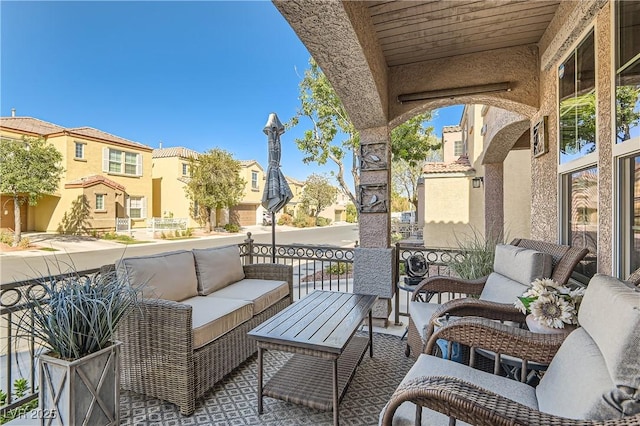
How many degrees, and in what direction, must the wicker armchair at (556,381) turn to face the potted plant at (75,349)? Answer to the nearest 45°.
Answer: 0° — it already faces it

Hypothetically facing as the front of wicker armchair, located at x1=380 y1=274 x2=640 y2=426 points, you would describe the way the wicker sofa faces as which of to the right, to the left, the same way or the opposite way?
the opposite way

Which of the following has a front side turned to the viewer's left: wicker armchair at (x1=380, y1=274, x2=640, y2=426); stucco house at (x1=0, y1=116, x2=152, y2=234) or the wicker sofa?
the wicker armchair

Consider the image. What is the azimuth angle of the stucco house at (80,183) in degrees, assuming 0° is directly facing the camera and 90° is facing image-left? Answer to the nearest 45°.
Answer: approximately 315°

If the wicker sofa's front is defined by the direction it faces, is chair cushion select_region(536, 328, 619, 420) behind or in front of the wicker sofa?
in front

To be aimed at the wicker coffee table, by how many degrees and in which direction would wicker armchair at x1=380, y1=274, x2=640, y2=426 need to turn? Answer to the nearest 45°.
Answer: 0° — it already faces it

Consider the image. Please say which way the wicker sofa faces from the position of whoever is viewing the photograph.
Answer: facing the viewer and to the right of the viewer

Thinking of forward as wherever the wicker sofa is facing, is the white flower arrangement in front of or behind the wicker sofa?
in front

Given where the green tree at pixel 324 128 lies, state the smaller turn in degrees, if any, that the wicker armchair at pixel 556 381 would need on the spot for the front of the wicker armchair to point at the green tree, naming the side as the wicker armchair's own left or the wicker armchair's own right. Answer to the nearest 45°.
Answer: approximately 45° to the wicker armchair's own right

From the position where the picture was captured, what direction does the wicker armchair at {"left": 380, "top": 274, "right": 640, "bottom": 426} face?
facing to the left of the viewer

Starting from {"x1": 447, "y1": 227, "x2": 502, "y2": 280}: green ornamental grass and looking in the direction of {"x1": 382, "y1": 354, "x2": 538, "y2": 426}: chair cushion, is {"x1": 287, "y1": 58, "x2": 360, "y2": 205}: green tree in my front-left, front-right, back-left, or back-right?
back-right

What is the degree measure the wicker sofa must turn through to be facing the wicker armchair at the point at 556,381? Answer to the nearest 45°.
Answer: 0° — it already faces it

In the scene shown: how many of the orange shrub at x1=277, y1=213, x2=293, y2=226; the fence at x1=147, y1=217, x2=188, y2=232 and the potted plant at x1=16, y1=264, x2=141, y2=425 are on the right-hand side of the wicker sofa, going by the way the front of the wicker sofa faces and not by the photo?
1

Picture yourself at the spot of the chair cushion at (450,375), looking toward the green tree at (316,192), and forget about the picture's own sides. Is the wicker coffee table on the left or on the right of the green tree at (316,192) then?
left

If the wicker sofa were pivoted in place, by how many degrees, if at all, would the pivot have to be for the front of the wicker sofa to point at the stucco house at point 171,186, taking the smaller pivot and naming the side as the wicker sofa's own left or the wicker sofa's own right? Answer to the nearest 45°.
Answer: approximately 135° to the wicker sofa's own left

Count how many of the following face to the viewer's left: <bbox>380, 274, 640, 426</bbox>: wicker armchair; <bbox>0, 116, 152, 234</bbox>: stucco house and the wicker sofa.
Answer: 1

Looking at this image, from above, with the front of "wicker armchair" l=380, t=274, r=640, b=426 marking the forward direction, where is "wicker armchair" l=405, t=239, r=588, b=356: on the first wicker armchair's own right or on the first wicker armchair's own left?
on the first wicker armchair's own right

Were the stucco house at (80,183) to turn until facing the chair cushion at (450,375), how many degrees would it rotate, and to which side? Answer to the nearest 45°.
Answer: approximately 45° to its right

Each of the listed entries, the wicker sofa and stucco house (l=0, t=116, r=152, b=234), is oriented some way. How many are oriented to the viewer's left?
0
